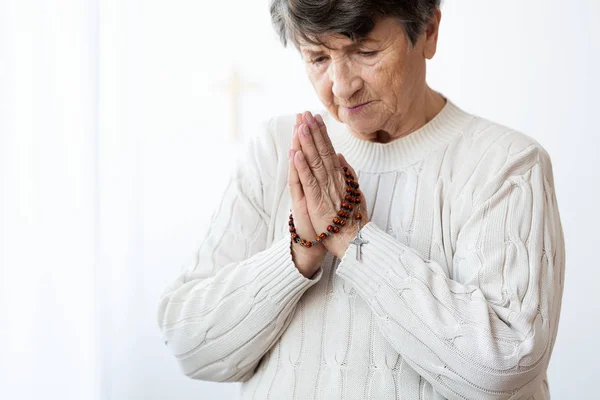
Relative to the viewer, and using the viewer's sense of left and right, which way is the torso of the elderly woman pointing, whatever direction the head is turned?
facing the viewer and to the left of the viewer

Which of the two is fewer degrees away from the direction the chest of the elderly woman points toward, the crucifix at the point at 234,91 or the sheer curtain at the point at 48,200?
the sheer curtain

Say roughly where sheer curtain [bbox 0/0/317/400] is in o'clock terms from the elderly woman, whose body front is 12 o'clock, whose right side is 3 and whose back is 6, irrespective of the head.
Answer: The sheer curtain is roughly at 3 o'clock from the elderly woman.

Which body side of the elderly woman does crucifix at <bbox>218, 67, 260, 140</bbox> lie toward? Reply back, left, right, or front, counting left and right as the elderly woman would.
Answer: back

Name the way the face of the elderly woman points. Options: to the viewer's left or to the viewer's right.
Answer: to the viewer's left
